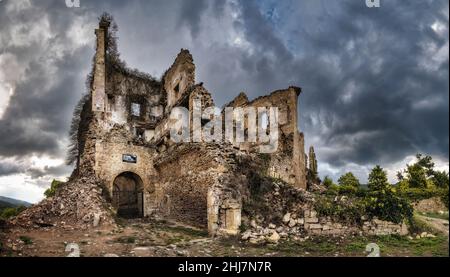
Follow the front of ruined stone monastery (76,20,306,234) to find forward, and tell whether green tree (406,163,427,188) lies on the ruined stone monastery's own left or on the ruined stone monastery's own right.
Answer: on the ruined stone monastery's own left

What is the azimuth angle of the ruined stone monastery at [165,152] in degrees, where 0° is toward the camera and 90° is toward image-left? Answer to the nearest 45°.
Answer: approximately 0°

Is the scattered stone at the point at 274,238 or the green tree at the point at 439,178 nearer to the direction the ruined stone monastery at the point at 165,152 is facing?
the scattered stone

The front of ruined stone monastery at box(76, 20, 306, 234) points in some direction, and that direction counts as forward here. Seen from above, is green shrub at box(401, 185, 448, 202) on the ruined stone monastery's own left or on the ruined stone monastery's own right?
on the ruined stone monastery's own left

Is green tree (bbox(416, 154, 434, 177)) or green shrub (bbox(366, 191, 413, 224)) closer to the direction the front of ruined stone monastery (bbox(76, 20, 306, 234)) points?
the green shrub

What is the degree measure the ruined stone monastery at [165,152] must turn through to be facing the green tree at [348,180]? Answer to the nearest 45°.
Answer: approximately 135° to its left

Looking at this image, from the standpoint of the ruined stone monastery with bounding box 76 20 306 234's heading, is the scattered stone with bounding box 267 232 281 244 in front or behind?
in front

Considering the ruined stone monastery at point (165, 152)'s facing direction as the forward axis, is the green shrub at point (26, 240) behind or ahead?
ahead

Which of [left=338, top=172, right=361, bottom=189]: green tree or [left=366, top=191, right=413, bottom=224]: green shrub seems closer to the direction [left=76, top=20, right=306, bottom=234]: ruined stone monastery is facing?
the green shrub

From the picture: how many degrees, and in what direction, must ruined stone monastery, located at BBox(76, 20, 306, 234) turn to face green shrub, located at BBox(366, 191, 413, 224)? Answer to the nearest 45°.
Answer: approximately 45° to its left
